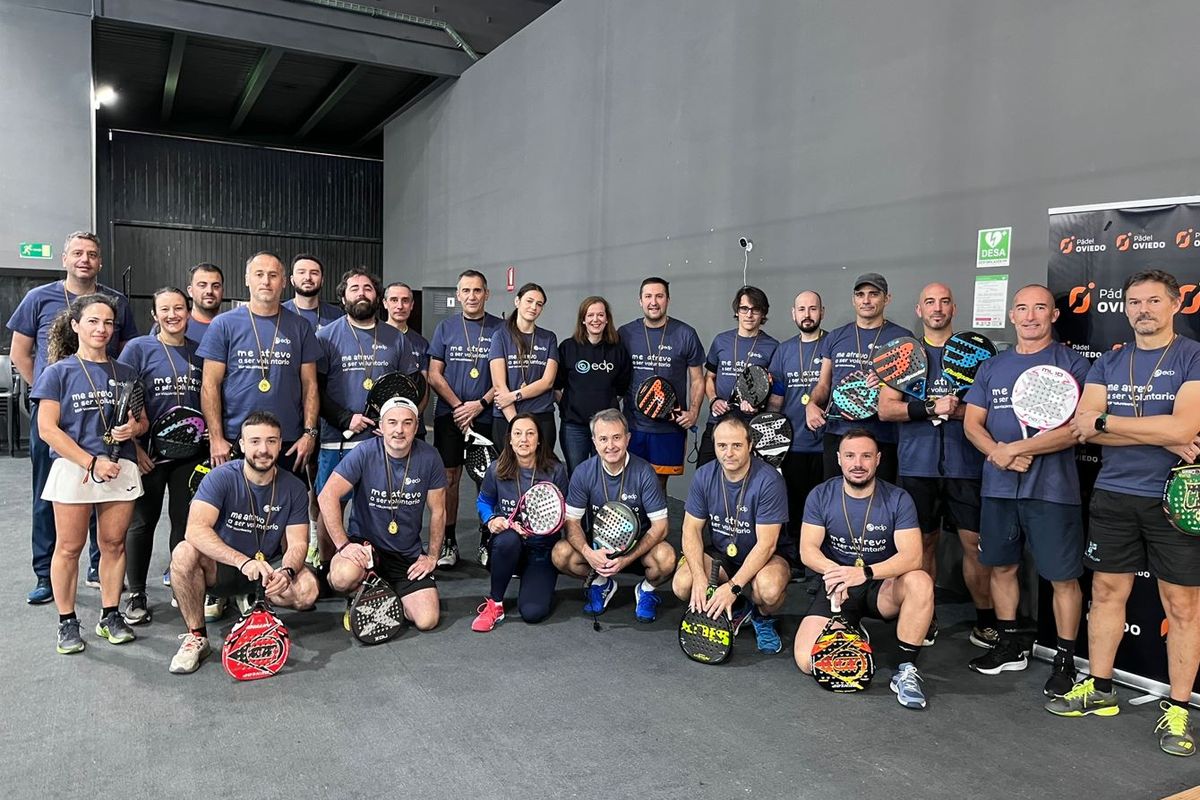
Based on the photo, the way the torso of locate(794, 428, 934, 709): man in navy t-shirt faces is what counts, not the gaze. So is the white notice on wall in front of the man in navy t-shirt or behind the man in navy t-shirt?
behind

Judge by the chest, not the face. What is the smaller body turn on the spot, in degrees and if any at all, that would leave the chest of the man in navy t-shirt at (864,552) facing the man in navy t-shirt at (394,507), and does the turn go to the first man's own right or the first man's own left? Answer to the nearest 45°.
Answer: approximately 90° to the first man's own right

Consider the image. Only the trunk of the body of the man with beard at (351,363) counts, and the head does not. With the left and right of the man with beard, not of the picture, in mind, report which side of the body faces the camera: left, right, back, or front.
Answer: front

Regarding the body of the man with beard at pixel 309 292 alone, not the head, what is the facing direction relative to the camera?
toward the camera

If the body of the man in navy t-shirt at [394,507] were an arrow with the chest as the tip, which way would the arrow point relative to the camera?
toward the camera

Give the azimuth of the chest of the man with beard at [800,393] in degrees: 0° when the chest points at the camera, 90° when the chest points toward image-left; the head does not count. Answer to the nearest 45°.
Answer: approximately 0°

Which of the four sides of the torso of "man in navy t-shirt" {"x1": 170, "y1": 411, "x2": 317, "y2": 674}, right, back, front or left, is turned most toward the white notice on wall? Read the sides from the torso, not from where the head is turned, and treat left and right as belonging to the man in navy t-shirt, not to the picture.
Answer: left

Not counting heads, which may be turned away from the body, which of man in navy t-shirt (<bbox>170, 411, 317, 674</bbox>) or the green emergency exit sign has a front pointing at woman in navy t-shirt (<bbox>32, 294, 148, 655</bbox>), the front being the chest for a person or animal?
the green emergency exit sign

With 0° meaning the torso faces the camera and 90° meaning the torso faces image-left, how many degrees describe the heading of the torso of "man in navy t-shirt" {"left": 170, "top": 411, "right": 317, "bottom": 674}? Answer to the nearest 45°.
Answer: approximately 0°

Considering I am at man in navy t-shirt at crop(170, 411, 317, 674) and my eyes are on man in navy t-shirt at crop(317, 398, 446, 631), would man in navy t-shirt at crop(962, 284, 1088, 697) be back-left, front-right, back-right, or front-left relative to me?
front-right

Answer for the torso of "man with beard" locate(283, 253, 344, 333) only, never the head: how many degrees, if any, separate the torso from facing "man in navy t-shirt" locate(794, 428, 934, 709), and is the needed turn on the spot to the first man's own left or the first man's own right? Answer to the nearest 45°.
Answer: approximately 45° to the first man's own left
